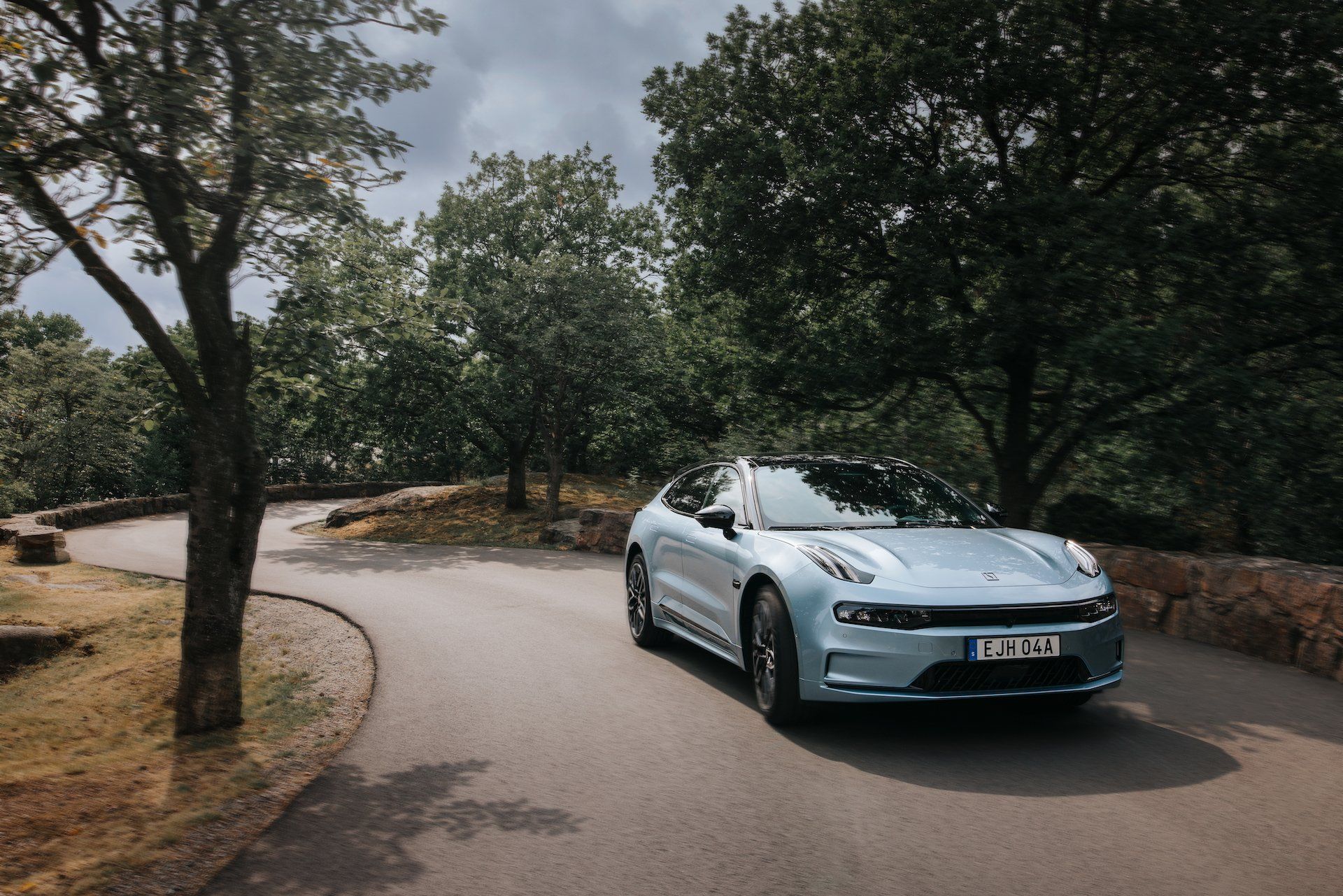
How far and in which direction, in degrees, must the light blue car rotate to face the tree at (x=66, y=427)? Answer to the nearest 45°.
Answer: approximately 180°

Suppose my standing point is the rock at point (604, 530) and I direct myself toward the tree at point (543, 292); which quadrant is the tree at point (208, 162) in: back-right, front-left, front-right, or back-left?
back-left

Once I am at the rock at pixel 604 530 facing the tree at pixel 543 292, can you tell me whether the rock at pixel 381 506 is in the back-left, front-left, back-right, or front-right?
front-left

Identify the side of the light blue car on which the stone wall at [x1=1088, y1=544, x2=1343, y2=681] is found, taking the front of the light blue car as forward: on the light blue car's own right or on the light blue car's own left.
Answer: on the light blue car's own left

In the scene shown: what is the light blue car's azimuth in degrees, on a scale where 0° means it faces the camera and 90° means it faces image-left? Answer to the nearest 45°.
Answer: approximately 315°

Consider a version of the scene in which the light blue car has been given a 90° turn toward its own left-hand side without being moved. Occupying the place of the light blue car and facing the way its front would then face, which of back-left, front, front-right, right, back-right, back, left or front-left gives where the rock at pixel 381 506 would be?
left

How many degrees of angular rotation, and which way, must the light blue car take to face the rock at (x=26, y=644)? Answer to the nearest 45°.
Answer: approximately 135° to its right

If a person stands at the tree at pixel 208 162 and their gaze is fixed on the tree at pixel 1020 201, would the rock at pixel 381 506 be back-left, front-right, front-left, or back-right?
front-left

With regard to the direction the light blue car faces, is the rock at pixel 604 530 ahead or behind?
behind

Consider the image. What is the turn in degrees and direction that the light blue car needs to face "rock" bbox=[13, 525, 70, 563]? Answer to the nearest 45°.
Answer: approximately 180°

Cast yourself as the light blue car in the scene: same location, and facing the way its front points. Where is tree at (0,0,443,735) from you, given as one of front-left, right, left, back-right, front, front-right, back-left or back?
back-right

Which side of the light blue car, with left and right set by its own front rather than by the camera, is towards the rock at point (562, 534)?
back

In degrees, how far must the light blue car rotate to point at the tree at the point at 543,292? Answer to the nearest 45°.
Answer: approximately 180°
